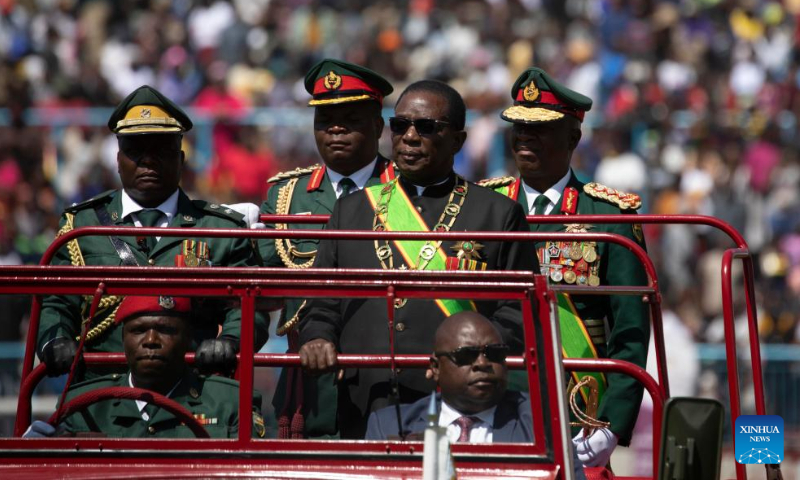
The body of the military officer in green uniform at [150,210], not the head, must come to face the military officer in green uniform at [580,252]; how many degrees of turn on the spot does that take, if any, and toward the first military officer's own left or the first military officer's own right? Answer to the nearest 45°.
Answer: approximately 90° to the first military officer's own left

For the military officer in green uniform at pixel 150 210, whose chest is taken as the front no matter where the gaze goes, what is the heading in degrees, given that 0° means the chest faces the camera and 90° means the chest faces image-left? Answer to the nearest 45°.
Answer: approximately 0°

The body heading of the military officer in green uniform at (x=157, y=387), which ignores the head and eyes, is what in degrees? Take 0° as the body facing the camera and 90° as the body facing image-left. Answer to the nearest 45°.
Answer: approximately 0°

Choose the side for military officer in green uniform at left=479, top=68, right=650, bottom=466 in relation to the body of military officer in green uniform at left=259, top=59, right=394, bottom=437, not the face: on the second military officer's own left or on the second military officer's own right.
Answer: on the second military officer's own left

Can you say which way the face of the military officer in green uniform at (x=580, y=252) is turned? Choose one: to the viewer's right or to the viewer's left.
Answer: to the viewer's left
